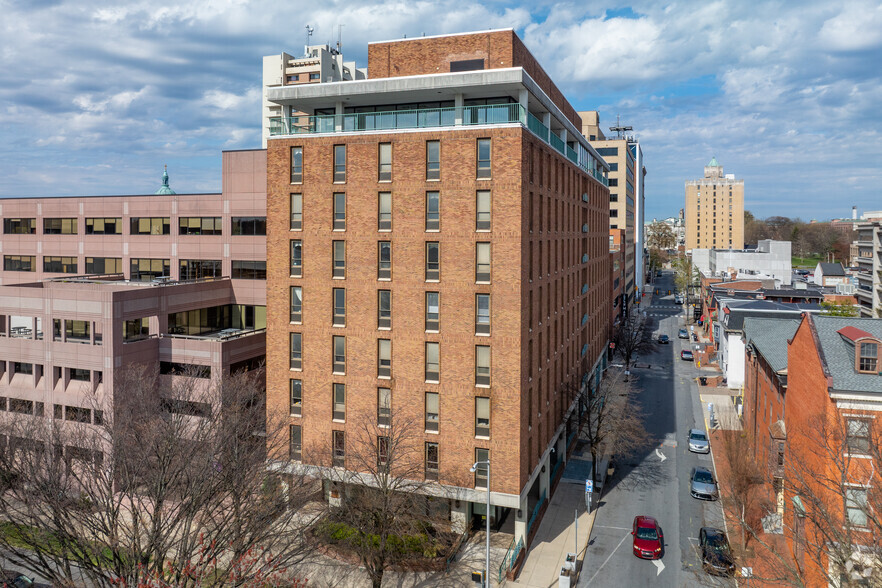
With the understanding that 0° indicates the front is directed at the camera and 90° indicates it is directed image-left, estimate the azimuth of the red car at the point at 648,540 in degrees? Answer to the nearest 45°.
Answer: approximately 0°

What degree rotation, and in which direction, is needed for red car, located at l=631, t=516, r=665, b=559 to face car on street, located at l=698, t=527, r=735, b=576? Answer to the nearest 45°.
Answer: approximately 45° to its left

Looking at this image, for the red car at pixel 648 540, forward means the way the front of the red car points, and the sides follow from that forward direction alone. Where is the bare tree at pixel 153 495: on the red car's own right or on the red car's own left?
on the red car's own right

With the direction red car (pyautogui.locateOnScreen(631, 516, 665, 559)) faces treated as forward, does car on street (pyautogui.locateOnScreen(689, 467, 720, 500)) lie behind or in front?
behind

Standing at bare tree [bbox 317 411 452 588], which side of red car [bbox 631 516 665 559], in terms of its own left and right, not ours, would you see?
right

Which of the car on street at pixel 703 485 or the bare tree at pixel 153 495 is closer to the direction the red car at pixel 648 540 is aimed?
the bare tree
